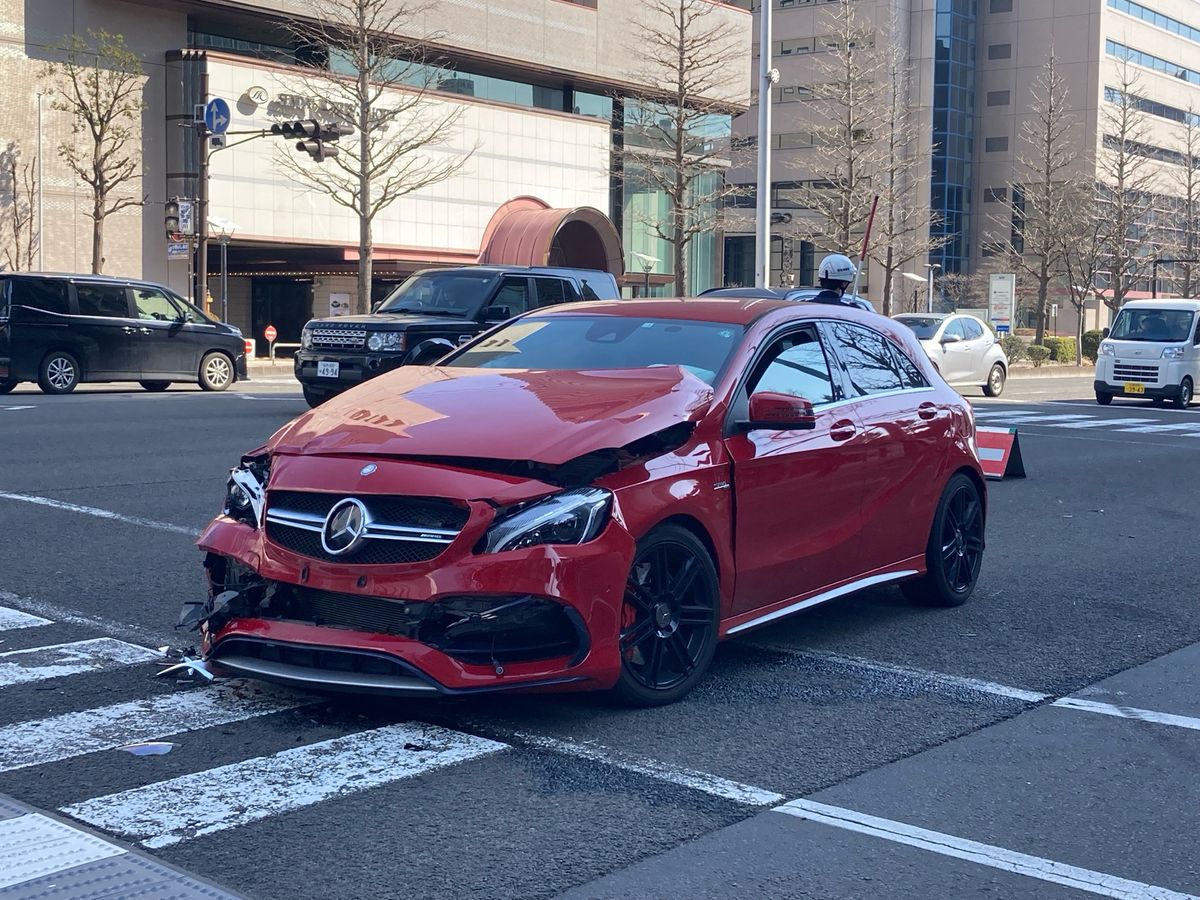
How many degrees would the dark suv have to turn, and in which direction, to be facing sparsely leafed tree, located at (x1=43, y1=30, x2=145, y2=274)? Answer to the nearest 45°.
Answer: approximately 135° to its right

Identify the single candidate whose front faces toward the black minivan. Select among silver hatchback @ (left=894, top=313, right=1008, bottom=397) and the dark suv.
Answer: the silver hatchback

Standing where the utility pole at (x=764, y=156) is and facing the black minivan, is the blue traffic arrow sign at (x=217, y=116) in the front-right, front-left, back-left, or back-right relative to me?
front-right

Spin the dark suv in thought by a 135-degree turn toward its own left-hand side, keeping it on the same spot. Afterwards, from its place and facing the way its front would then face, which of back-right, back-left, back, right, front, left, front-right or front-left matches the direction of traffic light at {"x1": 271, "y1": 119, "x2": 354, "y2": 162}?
left

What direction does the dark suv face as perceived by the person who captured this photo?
facing the viewer and to the left of the viewer

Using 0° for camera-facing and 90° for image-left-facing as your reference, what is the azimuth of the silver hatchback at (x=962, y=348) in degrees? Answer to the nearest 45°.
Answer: approximately 45°

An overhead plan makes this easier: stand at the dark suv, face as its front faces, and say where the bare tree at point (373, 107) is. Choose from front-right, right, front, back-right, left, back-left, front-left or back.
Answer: back-right

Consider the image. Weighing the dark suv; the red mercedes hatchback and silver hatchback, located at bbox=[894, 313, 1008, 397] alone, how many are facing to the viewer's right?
0

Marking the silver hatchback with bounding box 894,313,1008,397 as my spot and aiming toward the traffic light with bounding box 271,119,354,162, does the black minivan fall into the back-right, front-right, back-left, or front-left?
front-left
